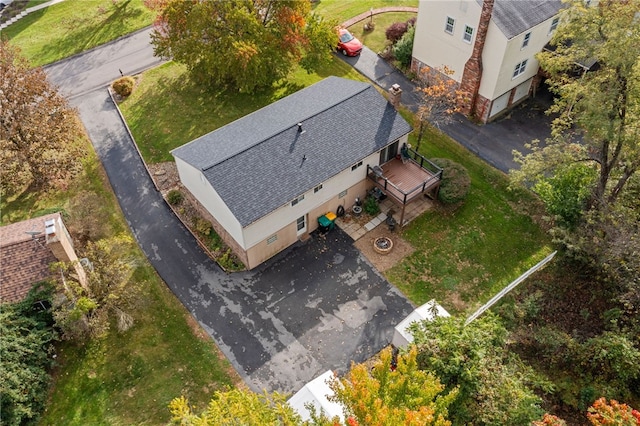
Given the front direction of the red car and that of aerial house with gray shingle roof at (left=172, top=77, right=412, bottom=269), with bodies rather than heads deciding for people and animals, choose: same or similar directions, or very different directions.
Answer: very different directions

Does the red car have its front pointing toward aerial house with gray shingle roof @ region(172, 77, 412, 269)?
no

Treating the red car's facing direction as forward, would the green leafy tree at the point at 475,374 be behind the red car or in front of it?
in front

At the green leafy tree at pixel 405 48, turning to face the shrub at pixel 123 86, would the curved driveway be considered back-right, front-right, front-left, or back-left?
front-left

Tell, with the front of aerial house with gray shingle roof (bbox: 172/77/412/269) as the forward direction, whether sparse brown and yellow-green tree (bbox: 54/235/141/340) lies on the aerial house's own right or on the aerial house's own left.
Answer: on the aerial house's own left

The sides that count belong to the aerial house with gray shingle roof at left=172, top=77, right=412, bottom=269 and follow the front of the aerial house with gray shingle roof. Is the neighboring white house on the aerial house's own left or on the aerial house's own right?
on the aerial house's own right

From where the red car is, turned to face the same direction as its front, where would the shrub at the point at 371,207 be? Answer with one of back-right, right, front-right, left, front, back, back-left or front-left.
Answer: front-right

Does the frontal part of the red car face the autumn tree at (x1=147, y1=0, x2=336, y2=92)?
no

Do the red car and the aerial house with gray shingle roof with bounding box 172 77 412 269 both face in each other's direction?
no

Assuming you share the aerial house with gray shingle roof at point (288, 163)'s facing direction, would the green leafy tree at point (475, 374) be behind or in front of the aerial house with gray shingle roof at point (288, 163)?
behind

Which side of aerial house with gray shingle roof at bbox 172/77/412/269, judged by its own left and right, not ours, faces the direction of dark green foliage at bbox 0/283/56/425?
left

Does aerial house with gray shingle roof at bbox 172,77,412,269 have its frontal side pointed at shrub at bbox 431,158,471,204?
no

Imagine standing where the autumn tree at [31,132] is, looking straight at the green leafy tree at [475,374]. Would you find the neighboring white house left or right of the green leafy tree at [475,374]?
left

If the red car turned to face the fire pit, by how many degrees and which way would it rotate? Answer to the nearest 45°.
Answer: approximately 45° to its right

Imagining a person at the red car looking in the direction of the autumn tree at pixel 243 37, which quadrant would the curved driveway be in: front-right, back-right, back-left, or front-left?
front-left

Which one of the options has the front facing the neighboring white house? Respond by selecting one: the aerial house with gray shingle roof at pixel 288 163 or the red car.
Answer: the red car

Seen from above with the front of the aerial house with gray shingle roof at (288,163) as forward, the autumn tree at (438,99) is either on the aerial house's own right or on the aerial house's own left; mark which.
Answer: on the aerial house's own right

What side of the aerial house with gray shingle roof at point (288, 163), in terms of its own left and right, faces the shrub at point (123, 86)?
front

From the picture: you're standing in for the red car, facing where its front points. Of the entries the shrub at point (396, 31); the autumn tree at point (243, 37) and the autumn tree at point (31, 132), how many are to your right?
2
